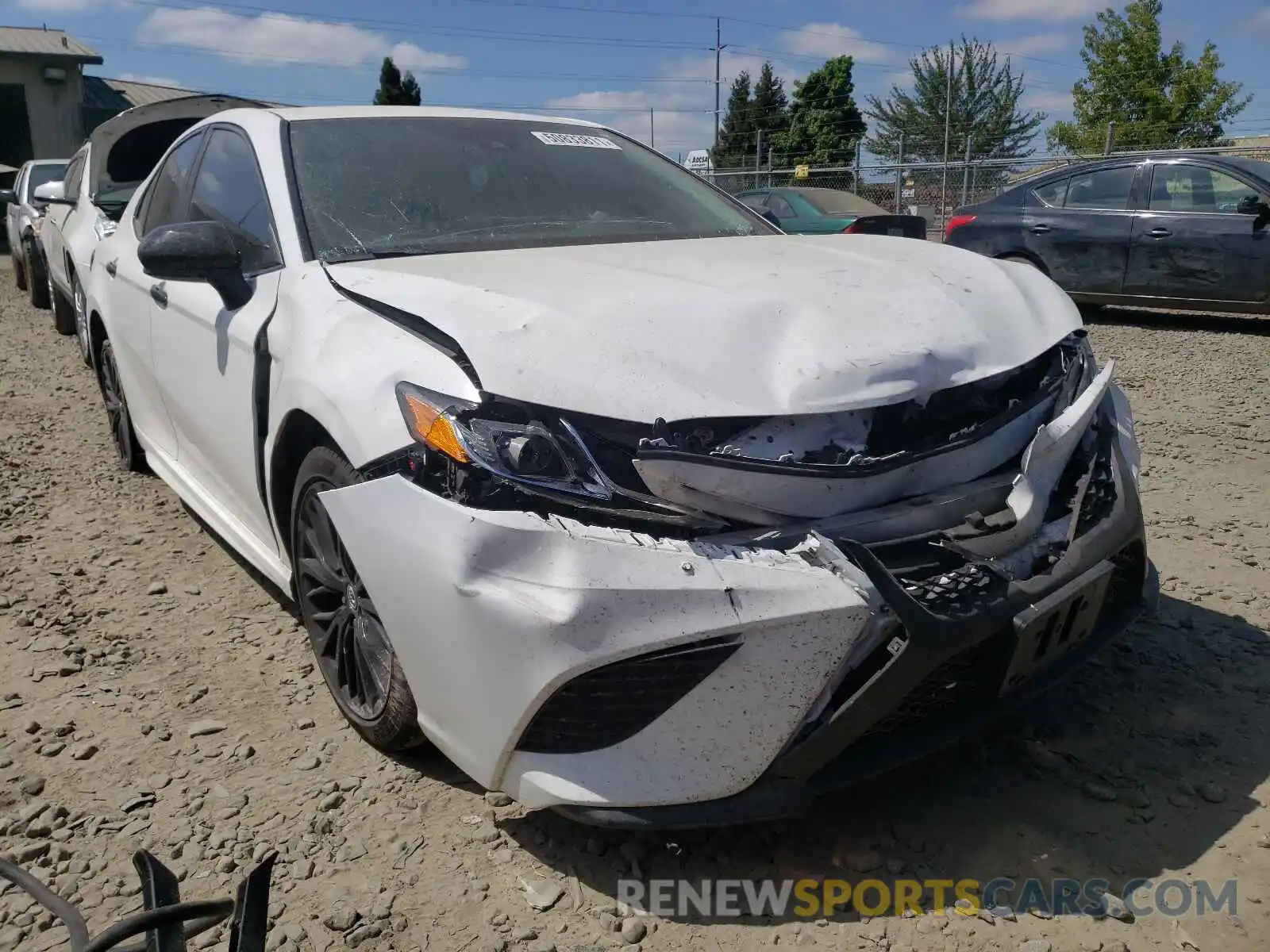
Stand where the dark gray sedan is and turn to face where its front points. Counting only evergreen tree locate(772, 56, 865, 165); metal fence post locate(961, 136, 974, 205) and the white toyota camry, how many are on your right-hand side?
1

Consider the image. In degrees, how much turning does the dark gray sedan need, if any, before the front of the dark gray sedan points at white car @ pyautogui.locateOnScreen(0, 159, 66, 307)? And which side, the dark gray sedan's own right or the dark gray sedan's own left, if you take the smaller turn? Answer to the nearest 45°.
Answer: approximately 180°

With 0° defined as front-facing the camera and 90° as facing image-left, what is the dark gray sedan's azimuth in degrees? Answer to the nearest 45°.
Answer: approximately 270°

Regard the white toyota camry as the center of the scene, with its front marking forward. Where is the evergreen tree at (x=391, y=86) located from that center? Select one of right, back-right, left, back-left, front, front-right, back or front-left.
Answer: back-left

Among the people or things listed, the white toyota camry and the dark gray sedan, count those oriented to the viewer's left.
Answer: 0

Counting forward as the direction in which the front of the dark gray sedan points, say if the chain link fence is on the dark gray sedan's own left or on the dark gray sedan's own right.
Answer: on the dark gray sedan's own left

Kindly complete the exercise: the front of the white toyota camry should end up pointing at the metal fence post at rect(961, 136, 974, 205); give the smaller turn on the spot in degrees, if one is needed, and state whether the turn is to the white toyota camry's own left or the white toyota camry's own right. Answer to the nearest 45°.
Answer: approximately 135° to the white toyota camry's own left

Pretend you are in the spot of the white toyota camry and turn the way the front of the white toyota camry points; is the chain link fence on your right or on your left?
on your left

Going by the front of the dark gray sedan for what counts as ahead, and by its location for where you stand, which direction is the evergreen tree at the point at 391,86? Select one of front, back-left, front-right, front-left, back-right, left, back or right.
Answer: back-left

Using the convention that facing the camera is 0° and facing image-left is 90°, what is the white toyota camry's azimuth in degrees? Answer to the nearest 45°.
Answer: approximately 315°

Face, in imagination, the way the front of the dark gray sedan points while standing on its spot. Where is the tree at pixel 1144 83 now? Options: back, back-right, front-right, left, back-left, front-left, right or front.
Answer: left

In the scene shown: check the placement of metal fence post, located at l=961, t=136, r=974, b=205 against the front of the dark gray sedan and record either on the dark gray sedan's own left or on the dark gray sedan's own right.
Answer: on the dark gray sedan's own left

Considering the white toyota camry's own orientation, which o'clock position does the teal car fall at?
The teal car is roughly at 8 o'clock from the white toyota camry.
